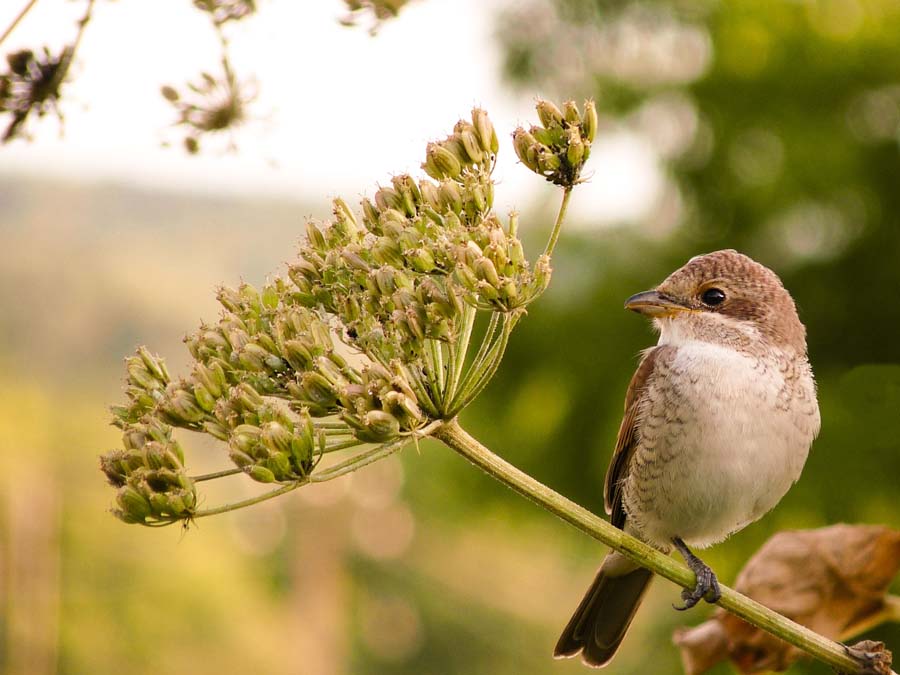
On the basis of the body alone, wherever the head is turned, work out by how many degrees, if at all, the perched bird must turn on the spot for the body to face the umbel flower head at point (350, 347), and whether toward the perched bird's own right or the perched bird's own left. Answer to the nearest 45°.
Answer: approximately 90° to the perched bird's own right

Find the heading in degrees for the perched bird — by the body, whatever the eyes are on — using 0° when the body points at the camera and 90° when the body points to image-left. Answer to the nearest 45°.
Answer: approximately 315°
